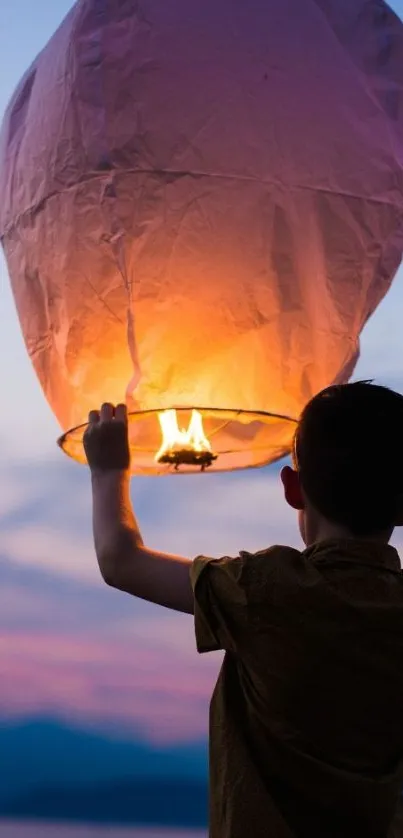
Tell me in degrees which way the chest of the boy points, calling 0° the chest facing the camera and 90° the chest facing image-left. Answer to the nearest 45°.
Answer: approximately 180°
